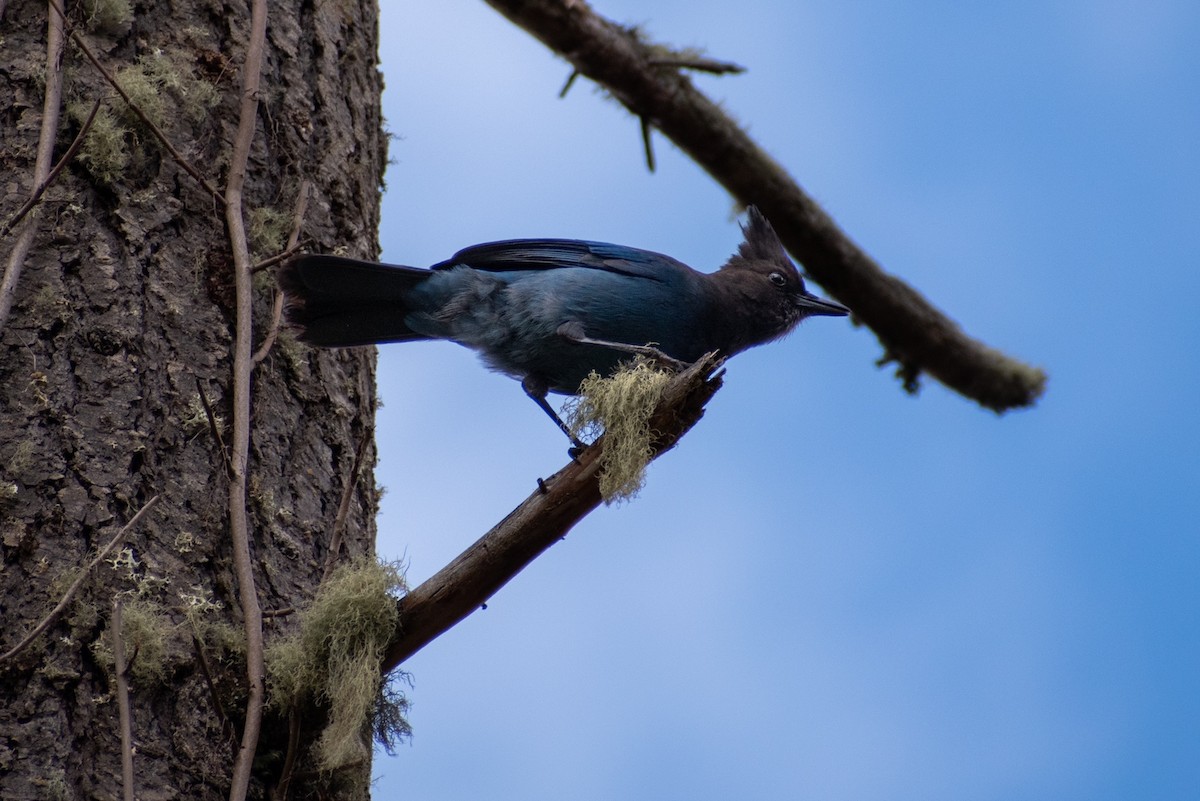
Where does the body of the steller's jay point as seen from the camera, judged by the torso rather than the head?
to the viewer's right

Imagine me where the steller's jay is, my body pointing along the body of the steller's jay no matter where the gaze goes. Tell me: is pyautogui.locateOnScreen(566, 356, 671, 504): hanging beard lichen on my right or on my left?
on my right

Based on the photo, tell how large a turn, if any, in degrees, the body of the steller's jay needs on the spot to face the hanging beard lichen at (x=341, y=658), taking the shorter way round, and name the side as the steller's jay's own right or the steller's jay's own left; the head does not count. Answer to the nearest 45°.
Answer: approximately 135° to the steller's jay's own right

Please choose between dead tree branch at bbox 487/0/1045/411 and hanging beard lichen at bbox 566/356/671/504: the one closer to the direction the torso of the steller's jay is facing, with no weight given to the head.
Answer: the dead tree branch
